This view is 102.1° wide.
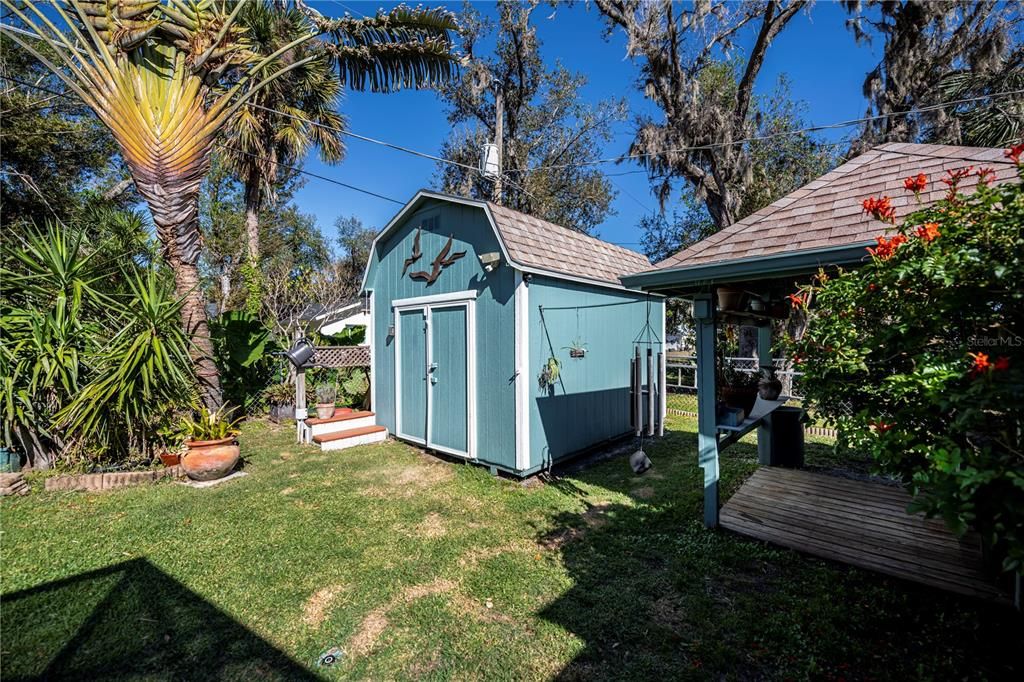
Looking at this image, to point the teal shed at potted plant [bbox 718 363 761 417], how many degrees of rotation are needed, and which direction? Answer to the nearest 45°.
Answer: approximately 90° to its left

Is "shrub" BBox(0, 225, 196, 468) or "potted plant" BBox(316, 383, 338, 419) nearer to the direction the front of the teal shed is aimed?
the shrub

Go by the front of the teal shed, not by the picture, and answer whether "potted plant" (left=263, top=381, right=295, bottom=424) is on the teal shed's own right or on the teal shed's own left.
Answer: on the teal shed's own right

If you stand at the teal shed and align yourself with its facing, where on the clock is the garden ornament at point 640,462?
The garden ornament is roughly at 9 o'clock from the teal shed.

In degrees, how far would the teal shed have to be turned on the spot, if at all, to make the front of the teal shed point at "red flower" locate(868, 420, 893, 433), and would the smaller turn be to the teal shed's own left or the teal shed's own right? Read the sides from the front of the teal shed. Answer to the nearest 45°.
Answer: approximately 90° to the teal shed's own left

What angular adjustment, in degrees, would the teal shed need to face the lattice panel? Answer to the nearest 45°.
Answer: approximately 90° to its right

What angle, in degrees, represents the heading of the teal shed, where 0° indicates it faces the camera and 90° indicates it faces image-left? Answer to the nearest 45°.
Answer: approximately 45°

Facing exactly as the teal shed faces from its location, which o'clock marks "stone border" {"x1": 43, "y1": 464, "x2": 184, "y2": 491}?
The stone border is roughly at 1 o'clock from the teal shed.

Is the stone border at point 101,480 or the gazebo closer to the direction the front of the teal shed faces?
the stone border

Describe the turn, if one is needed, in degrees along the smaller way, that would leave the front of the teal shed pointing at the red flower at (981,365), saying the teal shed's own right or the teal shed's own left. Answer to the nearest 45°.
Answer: approximately 90° to the teal shed's own left

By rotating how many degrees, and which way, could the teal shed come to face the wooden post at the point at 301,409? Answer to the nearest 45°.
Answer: approximately 45° to its right

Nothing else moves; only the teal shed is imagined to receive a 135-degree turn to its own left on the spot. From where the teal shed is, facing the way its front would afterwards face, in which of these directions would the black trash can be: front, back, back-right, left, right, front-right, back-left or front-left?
front
